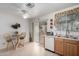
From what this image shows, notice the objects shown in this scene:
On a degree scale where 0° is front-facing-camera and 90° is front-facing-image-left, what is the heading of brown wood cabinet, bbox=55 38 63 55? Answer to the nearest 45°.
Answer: approximately 45°

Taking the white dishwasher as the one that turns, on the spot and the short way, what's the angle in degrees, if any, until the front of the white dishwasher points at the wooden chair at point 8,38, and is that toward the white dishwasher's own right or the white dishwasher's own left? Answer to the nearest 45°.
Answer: approximately 45° to the white dishwasher's own right
